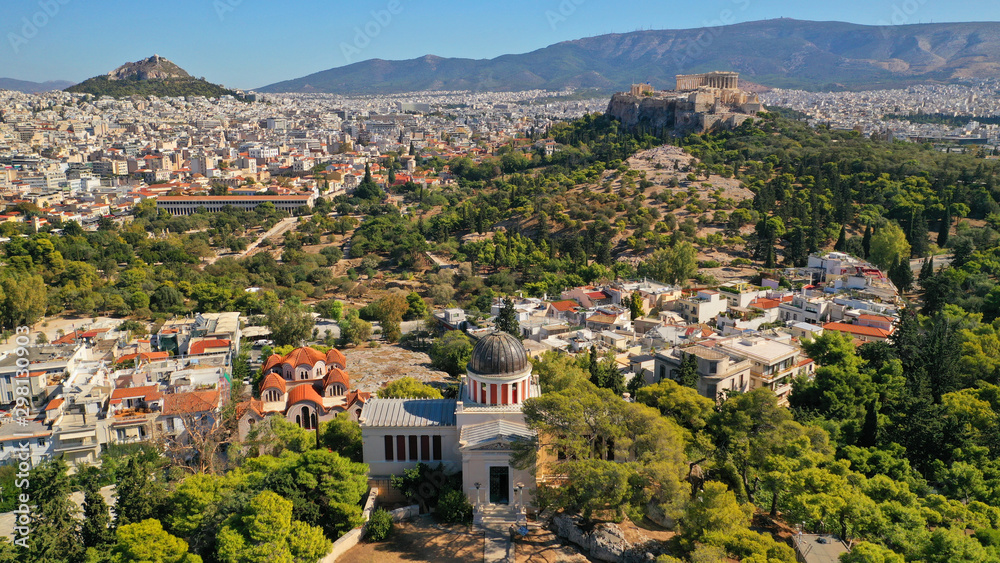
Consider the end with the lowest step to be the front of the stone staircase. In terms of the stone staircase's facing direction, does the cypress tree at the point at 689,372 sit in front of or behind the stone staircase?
behind

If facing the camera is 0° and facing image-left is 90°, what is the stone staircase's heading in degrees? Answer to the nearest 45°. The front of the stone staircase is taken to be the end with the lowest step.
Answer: approximately 0°

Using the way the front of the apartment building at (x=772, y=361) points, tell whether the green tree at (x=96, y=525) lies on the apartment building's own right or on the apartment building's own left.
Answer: on the apartment building's own right

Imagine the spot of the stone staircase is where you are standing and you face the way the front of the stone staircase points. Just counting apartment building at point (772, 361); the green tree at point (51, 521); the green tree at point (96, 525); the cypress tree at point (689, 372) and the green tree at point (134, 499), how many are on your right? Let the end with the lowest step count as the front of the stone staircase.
3

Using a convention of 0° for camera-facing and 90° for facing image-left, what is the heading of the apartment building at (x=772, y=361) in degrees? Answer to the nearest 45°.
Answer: approximately 315°

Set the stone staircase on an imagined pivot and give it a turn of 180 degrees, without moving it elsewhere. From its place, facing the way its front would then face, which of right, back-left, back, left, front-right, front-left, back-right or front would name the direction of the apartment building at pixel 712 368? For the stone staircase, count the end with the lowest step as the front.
front-right

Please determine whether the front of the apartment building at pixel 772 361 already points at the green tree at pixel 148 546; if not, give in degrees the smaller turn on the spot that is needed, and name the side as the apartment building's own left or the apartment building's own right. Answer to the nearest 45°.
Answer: approximately 90° to the apartment building's own right

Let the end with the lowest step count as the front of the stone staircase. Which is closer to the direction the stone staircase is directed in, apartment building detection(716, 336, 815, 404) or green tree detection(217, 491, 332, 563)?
the green tree

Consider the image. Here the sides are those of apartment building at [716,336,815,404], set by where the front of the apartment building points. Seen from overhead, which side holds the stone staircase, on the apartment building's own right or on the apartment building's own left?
on the apartment building's own right

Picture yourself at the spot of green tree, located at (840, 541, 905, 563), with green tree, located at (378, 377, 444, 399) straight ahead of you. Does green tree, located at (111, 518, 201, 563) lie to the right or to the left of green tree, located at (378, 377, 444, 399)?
left
